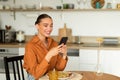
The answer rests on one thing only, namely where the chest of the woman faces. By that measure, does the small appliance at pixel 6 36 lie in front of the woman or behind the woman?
behind

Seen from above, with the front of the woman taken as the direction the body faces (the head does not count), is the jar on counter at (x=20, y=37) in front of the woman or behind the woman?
behind

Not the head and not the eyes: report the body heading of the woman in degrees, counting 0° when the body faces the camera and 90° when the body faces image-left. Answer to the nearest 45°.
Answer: approximately 315°

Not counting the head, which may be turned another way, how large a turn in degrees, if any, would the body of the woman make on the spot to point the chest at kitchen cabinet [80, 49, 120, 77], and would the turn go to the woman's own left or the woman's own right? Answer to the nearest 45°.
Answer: approximately 90° to the woman's own left

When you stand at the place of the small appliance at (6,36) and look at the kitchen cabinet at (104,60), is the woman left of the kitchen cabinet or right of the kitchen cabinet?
right

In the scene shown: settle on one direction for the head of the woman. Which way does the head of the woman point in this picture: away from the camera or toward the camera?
toward the camera
